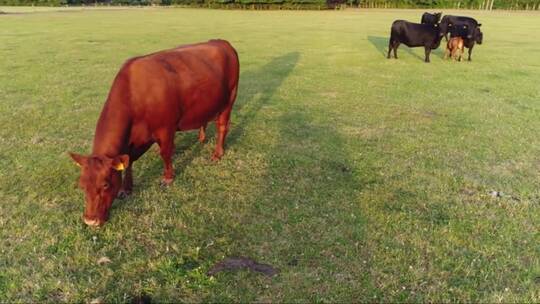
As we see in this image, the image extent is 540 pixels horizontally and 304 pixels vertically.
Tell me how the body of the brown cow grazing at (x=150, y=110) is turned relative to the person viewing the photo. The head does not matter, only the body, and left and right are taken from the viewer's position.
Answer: facing the viewer and to the left of the viewer

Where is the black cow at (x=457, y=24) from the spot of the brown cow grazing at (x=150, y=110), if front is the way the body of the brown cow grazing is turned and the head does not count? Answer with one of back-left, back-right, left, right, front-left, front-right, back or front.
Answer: back

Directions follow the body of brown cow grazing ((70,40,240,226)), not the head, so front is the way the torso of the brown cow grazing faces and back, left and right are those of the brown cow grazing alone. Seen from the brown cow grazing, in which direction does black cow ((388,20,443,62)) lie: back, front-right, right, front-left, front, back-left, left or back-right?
back
